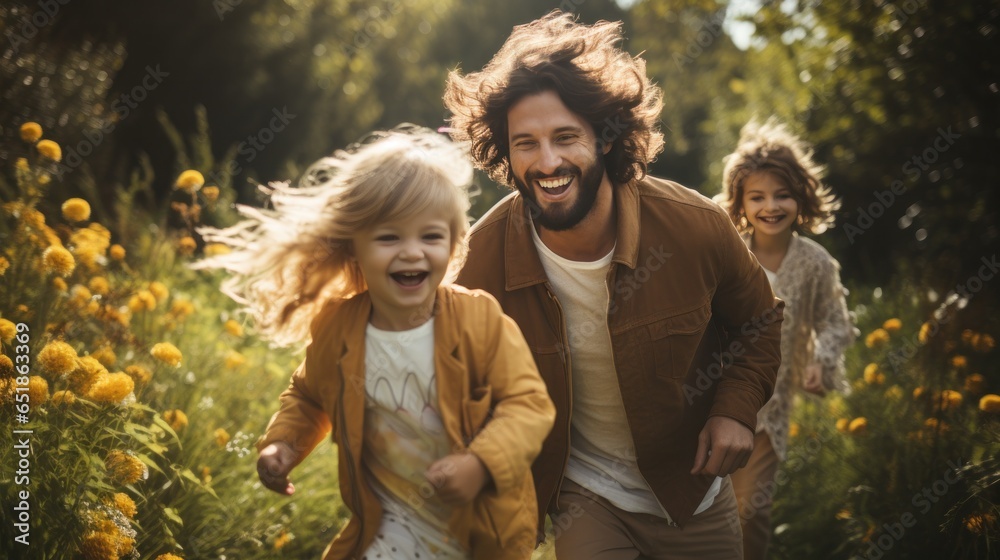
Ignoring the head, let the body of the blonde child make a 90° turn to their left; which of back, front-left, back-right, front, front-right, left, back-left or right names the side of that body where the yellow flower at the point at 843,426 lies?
front-left

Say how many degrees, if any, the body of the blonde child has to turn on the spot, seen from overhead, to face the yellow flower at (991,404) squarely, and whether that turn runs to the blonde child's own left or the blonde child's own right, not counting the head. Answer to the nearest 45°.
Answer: approximately 135° to the blonde child's own left

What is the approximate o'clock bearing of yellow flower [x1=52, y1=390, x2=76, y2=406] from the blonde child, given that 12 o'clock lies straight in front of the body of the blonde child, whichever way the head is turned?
The yellow flower is roughly at 4 o'clock from the blonde child.

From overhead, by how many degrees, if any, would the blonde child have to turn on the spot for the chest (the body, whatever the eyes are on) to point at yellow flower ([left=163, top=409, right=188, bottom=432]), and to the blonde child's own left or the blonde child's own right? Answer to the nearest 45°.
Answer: approximately 135° to the blonde child's own right

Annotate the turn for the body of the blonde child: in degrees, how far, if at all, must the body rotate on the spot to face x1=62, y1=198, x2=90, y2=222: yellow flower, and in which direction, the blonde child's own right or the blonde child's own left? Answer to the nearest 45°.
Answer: approximately 135° to the blonde child's own right

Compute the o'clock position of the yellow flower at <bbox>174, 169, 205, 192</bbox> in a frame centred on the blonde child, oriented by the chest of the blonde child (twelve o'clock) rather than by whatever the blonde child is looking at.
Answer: The yellow flower is roughly at 5 o'clock from the blonde child.

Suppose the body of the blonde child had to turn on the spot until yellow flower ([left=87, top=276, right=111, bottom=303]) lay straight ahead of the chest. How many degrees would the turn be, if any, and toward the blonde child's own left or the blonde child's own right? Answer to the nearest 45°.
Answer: approximately 135° to the blonde child's own right

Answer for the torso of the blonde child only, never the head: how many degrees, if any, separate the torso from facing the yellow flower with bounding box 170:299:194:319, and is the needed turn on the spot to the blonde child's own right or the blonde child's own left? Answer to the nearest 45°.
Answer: approximately 135° to the blonde child's own right

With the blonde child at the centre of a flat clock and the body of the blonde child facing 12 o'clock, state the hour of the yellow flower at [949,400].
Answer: The yellow flower is roughly at 8 o'clock from the blonde child.

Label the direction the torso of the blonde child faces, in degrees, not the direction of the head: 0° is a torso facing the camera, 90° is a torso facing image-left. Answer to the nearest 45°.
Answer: approximately 0°
